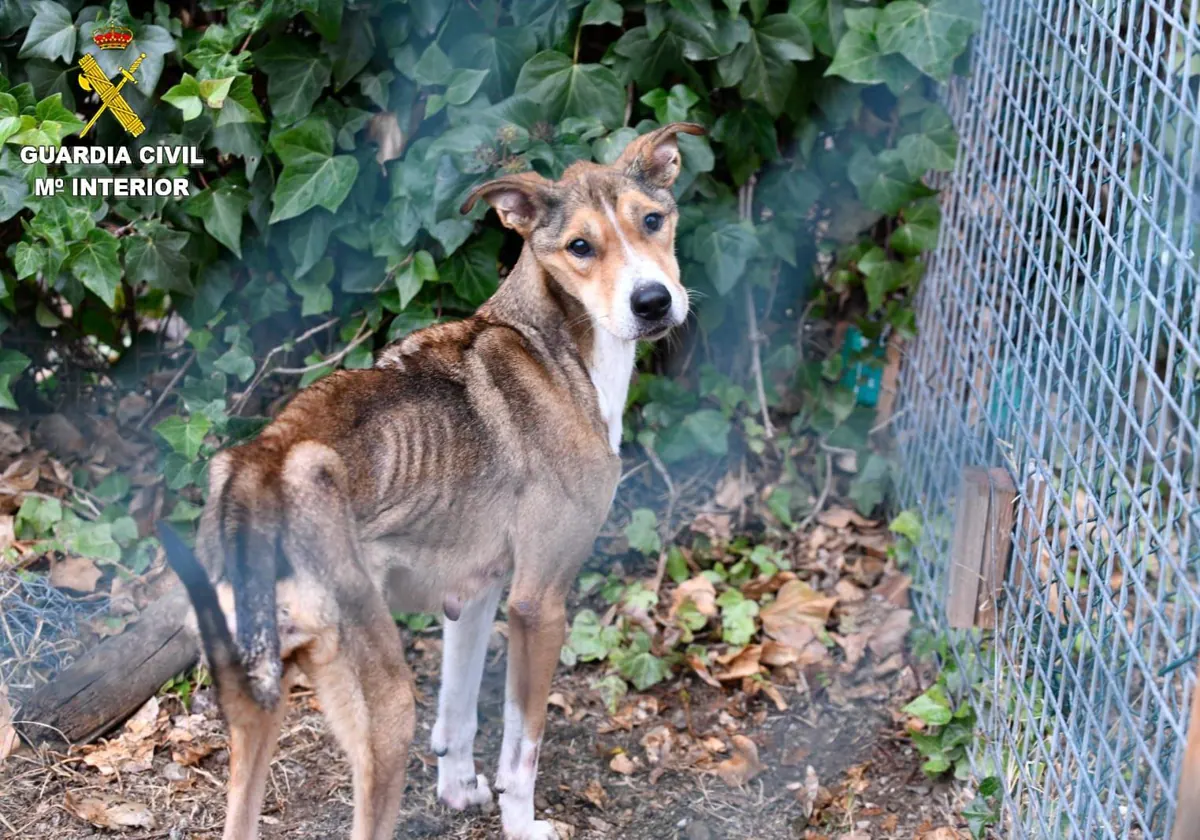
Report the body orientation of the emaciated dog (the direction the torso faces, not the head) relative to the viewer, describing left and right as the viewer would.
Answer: facing away from the viewer and to the right of the viewer

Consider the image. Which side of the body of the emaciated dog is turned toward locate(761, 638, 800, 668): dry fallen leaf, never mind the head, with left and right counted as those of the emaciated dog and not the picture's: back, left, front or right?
front

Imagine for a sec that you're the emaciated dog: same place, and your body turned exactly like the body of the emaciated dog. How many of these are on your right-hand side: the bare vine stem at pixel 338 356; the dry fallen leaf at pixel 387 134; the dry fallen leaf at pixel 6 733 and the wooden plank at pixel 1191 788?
1

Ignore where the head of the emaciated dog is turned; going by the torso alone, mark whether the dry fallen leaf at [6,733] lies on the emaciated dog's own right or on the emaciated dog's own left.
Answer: on the emaciated dog's own left

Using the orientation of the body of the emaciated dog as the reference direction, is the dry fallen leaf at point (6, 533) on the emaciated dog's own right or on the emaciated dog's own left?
on the emaciated dog's own left

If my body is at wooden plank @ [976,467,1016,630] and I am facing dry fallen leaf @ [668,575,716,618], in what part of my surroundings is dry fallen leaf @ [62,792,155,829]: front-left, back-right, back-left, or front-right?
front-left

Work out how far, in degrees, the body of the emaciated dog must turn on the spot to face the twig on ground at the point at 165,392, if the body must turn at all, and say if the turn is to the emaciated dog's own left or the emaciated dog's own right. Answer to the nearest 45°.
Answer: approximately 90° to the emaciated dog's own left

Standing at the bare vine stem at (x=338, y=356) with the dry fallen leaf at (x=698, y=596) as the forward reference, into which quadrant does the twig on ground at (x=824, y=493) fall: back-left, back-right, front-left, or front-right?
front-left

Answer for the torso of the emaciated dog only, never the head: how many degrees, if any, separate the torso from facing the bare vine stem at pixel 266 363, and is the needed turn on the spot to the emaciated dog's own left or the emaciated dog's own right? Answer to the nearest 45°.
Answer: approximately 45° to the emaciated dog's own left

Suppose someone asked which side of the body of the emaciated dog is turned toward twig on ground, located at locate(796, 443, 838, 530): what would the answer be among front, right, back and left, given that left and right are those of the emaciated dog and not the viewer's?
front

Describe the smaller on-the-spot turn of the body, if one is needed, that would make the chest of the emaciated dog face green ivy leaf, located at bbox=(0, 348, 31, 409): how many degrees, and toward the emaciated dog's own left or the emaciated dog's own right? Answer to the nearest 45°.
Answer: approximately 90° to the emaciated dog's own left

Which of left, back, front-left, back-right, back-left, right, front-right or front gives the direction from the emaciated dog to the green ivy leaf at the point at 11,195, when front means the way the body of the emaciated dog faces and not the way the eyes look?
left

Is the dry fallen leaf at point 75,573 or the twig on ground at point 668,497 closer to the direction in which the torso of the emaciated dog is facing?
the twig on ground

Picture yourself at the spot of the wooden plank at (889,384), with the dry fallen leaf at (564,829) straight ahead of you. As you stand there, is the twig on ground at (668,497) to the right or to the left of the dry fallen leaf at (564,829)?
right

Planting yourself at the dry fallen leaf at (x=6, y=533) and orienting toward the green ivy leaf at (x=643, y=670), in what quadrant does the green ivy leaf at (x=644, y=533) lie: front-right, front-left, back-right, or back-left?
front-left

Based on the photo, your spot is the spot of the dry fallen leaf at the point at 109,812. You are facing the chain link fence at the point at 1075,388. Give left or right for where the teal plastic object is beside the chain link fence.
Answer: left

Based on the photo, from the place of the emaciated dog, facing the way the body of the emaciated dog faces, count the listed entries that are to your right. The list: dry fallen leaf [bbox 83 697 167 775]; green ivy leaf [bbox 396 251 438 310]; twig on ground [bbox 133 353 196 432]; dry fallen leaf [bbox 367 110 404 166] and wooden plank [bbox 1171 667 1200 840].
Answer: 1
